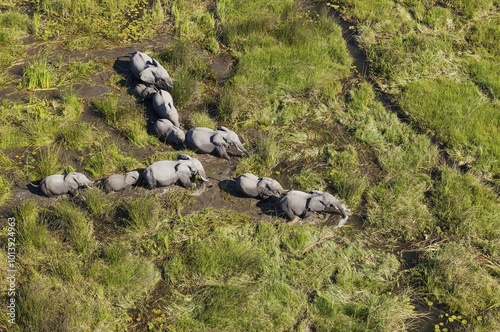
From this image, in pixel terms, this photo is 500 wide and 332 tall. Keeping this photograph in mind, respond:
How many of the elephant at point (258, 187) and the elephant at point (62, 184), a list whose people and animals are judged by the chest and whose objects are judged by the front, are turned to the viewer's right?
2

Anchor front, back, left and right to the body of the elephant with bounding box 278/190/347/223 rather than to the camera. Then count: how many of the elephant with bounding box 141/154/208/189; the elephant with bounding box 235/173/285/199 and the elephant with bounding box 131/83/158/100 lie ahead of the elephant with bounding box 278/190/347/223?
0

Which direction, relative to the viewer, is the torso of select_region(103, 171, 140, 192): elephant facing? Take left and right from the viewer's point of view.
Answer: facing to the right of the viewer

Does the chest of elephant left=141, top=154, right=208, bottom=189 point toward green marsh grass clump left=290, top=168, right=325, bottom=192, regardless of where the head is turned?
yes

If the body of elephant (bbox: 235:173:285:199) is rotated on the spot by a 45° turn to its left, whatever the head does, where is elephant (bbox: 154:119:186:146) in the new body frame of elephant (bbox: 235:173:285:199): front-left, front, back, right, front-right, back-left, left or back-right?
left

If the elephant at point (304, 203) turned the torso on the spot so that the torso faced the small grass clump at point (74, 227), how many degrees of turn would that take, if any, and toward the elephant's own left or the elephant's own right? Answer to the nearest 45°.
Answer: approximately 180°

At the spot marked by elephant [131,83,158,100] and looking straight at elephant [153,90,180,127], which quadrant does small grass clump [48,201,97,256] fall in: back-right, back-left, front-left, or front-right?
front-right

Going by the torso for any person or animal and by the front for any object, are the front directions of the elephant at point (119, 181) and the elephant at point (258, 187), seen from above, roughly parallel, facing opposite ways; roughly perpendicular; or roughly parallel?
roughly parallel

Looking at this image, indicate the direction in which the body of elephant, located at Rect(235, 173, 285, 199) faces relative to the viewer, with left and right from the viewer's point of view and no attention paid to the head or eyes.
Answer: facing to the right of the viewer

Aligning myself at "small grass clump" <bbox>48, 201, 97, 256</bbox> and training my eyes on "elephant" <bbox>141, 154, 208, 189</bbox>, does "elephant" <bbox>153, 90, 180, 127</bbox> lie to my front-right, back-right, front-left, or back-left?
front-left

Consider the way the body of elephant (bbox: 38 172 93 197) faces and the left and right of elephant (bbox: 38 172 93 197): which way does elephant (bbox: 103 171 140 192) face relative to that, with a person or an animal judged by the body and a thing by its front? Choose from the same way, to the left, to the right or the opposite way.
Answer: the same way

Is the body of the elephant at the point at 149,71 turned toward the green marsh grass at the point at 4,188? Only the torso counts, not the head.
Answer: no

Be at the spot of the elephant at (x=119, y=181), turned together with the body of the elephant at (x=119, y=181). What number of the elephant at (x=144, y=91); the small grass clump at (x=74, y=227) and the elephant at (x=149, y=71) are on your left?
2

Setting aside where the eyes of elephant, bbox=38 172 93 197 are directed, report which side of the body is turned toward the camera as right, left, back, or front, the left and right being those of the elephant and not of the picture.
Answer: right

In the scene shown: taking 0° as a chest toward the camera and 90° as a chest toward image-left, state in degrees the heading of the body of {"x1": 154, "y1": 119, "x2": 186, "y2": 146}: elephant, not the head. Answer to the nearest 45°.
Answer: approximately 315°

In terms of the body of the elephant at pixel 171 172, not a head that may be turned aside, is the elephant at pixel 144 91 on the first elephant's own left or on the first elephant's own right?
on the first elephant's own left

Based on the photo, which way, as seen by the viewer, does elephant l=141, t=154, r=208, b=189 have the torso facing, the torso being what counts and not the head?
to the viewer's right

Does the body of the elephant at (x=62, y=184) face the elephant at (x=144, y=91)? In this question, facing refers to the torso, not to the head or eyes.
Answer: no

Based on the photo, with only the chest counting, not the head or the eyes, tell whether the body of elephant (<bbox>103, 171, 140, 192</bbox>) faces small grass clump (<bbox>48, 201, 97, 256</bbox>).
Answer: no

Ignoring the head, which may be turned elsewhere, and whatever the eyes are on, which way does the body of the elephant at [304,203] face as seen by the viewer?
to the viewer's right

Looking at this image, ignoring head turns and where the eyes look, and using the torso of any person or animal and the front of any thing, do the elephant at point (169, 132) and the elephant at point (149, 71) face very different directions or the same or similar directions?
same or similar directions
